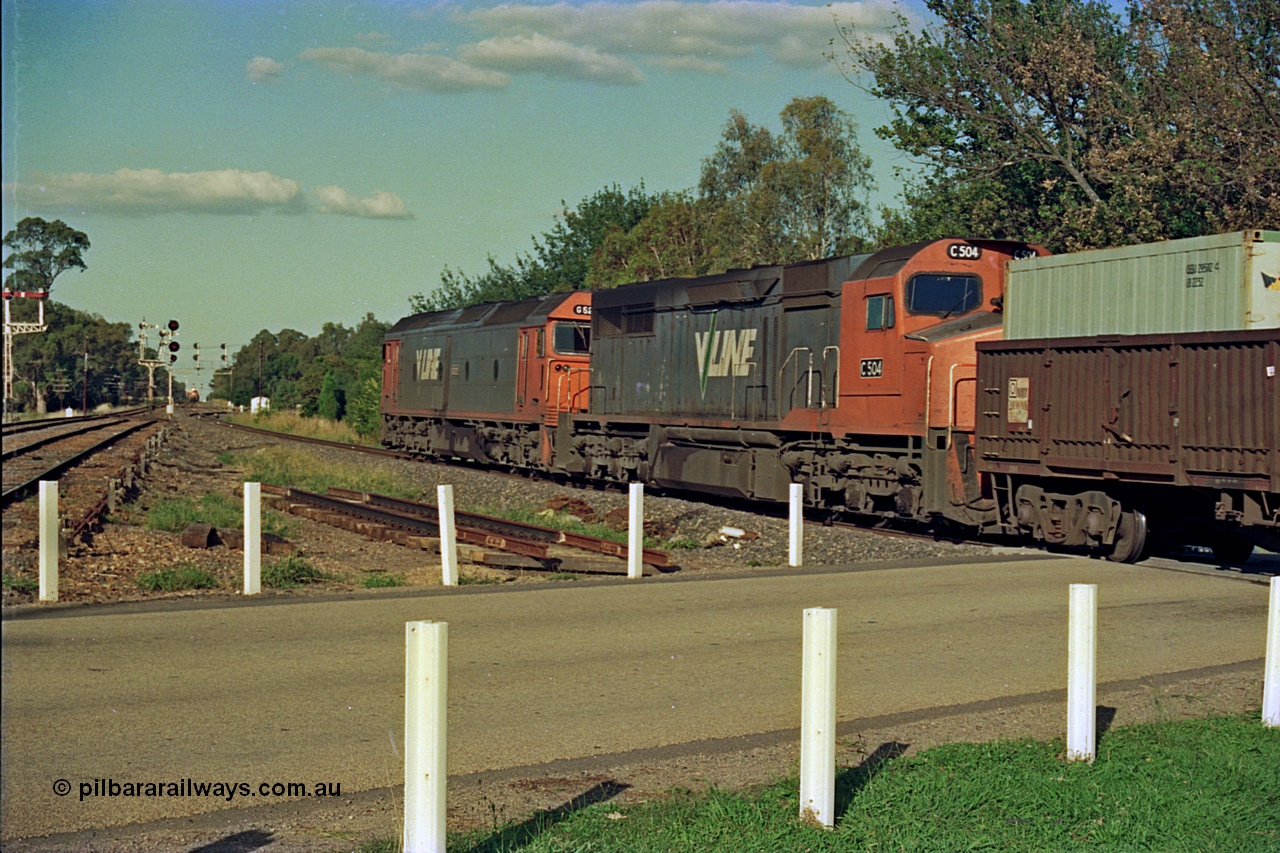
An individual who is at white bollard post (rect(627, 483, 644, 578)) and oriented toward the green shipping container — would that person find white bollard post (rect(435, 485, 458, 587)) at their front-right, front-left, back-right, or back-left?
back-right

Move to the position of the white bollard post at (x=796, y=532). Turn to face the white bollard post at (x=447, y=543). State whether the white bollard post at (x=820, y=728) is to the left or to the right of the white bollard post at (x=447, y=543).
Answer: left

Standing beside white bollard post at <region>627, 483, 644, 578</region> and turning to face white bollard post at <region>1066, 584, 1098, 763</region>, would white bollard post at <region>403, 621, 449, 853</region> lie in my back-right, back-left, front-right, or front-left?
front-right

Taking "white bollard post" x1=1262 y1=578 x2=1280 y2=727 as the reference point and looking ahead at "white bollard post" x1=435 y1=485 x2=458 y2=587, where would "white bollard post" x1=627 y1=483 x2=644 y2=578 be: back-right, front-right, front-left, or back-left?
front-right

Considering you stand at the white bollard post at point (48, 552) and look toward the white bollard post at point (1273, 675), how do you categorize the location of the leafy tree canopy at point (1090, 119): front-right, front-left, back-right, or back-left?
front-left
